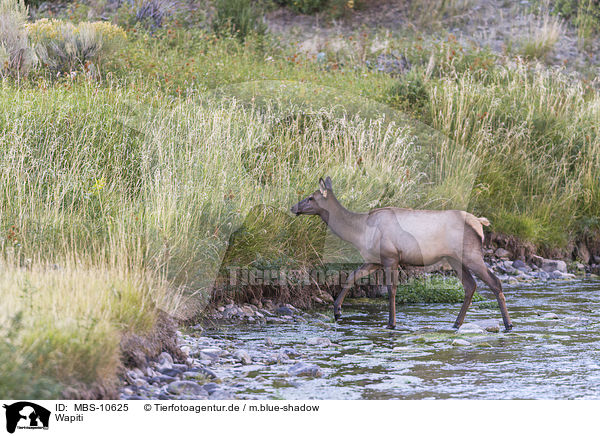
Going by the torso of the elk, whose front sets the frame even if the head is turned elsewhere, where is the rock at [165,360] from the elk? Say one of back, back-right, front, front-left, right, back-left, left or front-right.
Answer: front-left

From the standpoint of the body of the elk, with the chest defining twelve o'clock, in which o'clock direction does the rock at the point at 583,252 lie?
The rock is roughly at 4 o'clock from the elk.

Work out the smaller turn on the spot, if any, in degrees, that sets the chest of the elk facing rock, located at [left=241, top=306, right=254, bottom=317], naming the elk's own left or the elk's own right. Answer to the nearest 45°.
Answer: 0° — it already faces it

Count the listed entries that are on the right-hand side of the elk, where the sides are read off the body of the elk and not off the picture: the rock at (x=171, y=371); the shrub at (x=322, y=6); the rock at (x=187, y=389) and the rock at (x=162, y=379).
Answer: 1

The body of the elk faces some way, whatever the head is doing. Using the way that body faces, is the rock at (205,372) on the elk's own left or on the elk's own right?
on the elk's own left

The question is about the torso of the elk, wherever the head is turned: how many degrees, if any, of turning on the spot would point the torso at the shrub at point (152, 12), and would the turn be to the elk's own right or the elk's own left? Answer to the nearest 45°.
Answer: approximately 45° to the elk's own right

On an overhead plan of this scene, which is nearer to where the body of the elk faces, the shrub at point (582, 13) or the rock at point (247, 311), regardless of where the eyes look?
the rock

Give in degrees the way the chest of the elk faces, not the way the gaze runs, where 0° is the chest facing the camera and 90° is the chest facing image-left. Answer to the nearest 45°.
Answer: approximately 90°

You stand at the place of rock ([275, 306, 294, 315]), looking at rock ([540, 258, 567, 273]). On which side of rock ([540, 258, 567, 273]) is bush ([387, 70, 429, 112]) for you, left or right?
left

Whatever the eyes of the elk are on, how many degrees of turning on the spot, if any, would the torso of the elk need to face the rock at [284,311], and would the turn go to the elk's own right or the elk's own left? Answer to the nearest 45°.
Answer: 0° — it already faces it

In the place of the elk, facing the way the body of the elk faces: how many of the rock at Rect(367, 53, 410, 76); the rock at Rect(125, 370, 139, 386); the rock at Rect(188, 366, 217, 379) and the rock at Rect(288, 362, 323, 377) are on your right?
1

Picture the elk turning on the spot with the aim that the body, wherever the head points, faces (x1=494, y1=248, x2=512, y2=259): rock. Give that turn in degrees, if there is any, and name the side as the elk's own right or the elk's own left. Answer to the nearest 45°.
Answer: approximately 90° to the elk's own right

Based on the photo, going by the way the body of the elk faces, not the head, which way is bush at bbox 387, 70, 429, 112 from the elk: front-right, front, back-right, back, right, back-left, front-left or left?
right
